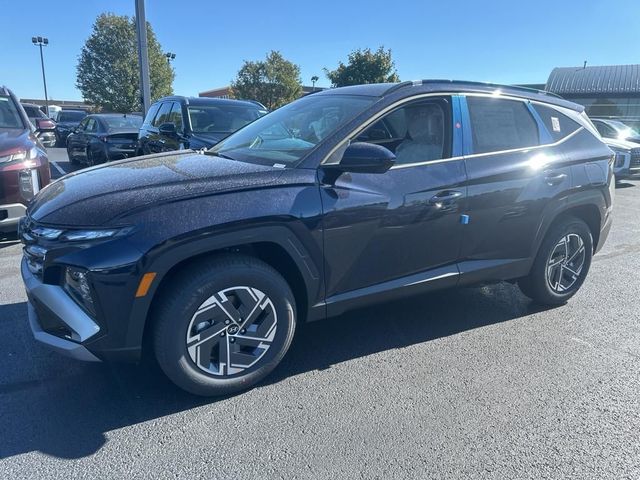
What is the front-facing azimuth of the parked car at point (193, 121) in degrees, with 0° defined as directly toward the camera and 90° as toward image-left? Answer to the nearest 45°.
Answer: approximately 315°

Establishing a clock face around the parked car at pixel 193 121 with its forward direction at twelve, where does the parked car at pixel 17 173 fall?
the parked car at pixel 17 173 is roughly at 3 o'clock from the parked car at pixel 193 121.

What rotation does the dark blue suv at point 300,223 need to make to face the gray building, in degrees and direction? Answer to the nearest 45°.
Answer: approximately 180°

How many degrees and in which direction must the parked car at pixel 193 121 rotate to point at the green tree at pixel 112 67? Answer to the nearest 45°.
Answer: approximately 135° to its left

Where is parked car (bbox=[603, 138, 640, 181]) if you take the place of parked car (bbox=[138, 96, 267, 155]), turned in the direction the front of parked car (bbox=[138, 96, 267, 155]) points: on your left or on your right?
on your left

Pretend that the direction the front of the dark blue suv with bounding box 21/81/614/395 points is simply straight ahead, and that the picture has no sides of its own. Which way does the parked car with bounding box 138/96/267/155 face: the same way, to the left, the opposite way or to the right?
to the left
